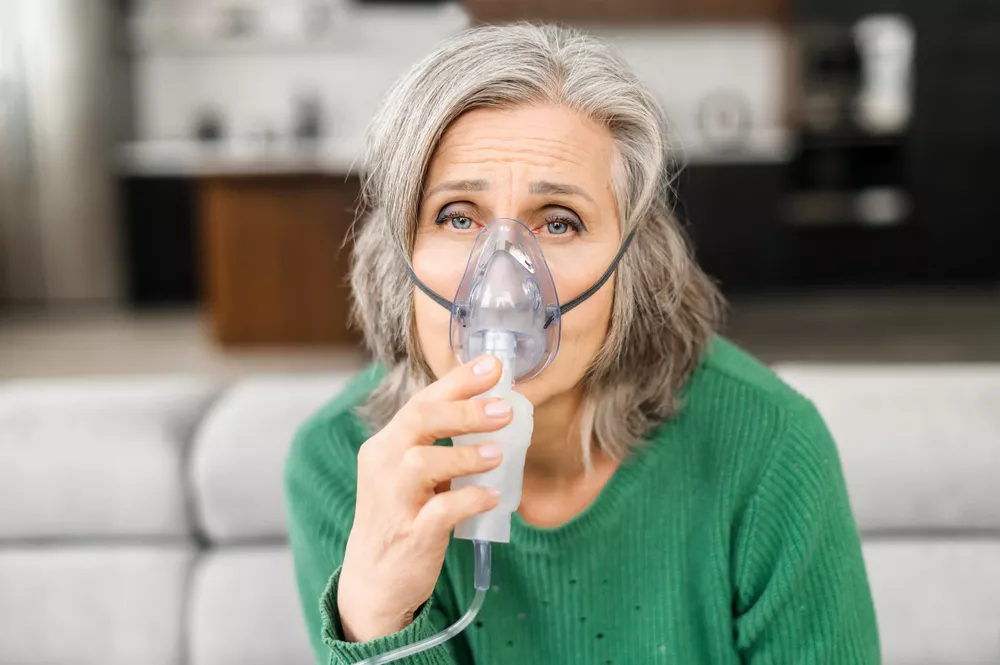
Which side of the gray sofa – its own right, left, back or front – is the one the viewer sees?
front

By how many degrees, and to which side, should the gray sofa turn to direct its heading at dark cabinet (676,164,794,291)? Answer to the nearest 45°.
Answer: approximately 180°

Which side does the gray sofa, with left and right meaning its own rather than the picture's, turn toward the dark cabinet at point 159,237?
back

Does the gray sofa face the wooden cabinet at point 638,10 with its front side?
no

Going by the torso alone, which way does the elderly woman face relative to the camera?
toward the camera

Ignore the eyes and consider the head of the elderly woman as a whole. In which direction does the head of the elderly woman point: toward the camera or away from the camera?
toward the camera

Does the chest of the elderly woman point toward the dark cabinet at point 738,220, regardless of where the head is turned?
no

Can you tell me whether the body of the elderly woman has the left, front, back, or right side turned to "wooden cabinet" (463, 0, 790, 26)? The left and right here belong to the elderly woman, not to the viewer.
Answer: back

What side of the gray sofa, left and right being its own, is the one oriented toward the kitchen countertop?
back
